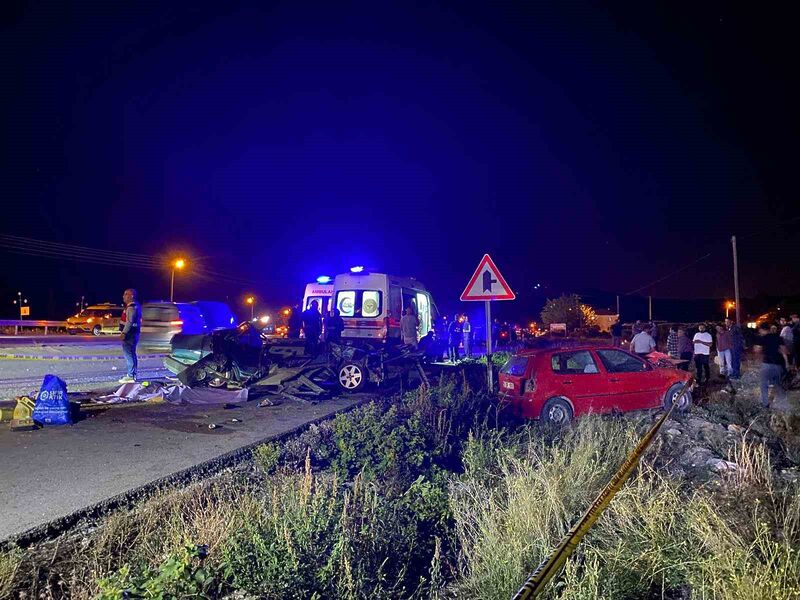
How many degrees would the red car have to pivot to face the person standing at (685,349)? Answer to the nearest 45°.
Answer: approximately 45° to its left

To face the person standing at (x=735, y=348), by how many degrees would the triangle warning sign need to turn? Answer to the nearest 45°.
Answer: approximately 135° to its left

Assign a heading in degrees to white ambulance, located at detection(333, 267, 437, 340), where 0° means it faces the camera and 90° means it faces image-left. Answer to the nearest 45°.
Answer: approximately 225°

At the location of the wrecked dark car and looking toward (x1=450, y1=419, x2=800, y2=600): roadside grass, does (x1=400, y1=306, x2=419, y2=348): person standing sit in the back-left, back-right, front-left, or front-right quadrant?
back-left

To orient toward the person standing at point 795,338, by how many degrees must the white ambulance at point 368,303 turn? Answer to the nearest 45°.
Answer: approximately 45° to its right

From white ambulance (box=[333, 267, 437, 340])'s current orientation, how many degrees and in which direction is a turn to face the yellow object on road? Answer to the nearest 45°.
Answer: approximately 180°

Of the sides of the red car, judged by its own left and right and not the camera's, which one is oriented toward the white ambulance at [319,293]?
left

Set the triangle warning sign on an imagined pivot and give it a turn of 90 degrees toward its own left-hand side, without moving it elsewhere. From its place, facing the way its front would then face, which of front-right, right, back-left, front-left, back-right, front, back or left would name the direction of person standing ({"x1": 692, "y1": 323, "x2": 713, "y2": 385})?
front-left

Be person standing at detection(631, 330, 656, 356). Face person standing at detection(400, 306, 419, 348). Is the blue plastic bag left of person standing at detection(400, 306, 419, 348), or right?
left

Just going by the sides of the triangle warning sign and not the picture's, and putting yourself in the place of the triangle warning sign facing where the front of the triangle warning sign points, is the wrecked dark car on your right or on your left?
on your right

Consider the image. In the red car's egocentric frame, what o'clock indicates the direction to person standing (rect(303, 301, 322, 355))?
The person standing is roughly at 8 o'clock from the red car.

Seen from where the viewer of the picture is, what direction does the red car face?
facing away from the viewer and to the right of the viewer
